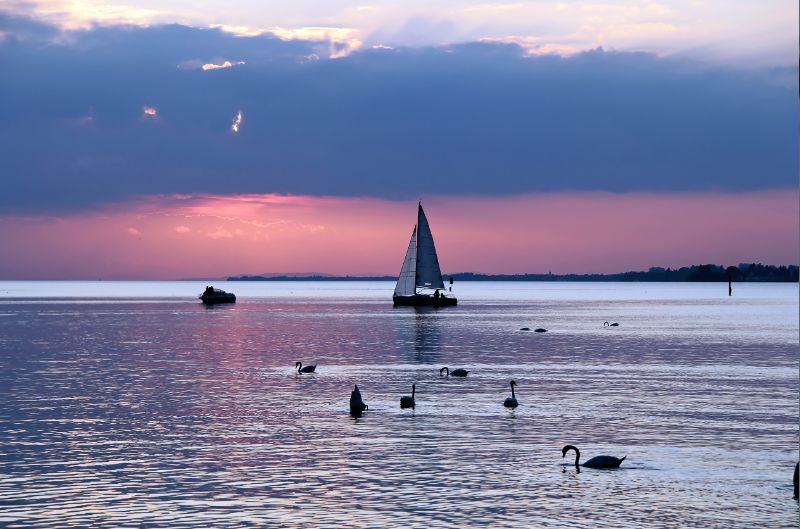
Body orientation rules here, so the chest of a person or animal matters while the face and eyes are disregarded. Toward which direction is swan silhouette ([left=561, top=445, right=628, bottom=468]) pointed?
to the viewer's left

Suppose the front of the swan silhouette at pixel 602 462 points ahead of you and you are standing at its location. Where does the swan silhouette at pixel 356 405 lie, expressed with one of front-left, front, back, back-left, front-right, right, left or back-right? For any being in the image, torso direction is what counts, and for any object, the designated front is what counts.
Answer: front-right
